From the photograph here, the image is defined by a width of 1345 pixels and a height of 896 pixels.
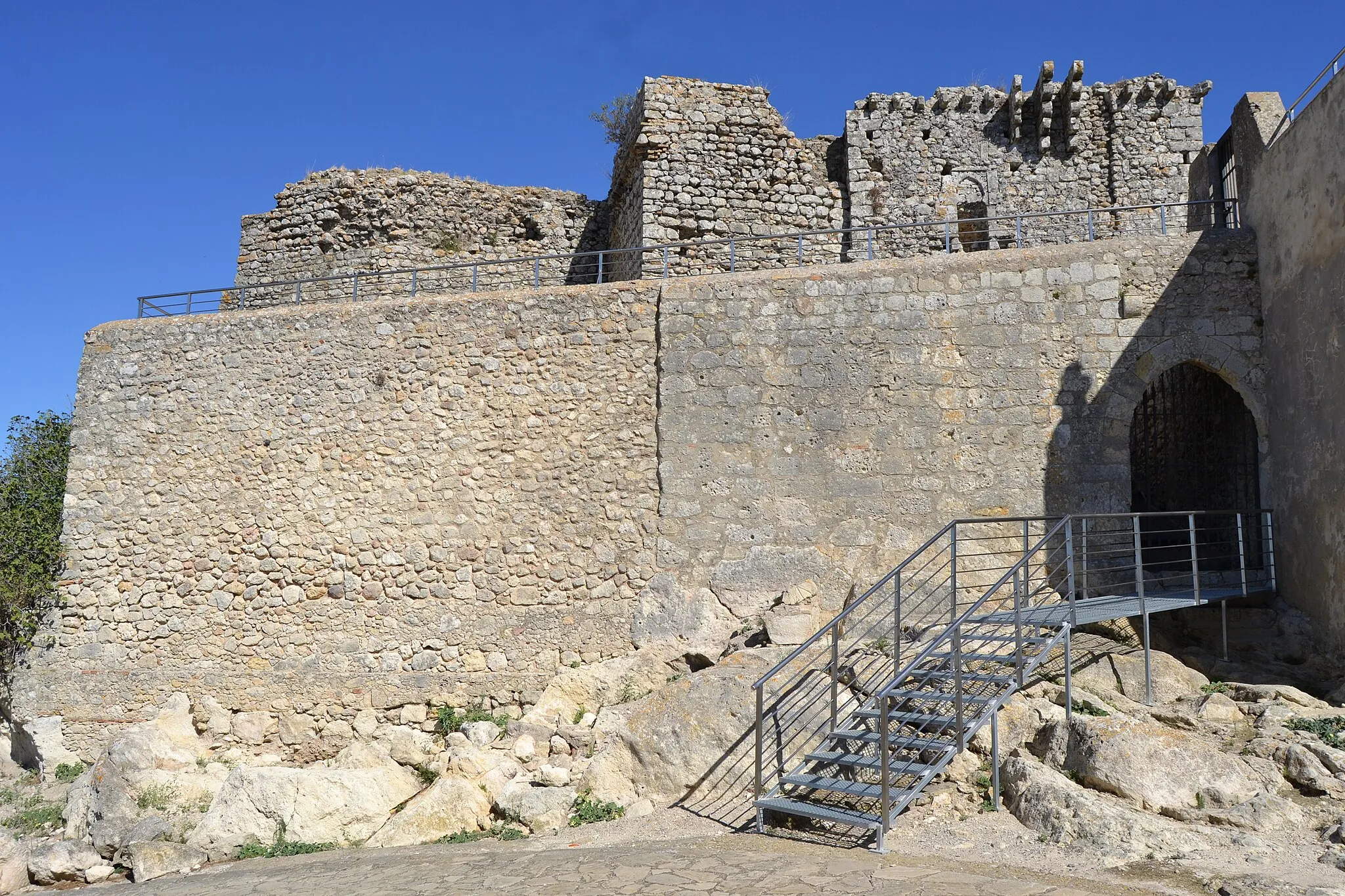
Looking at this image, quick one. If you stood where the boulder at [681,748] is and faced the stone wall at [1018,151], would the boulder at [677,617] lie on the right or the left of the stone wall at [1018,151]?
left

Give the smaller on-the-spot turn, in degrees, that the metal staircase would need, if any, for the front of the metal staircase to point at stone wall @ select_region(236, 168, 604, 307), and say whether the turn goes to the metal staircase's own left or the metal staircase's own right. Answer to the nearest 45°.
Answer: approximately 90° to the metal staircase's own right

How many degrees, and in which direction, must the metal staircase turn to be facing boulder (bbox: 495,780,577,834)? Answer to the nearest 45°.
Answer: approximately 45° to its right

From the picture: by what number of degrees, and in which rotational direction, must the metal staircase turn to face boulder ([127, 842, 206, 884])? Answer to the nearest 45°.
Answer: approximately 45° to its right

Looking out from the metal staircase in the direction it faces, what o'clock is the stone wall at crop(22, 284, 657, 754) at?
The stone wall is roughly at 2 o'clock from the metal staircase.

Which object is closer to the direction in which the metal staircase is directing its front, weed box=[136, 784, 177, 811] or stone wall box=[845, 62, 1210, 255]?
the weed

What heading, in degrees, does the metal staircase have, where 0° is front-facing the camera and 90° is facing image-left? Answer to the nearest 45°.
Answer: approximately 45°

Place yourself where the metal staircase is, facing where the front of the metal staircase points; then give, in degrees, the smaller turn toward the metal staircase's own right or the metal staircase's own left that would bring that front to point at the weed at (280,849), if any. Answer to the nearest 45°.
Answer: approximately 45° to the metal staircase's own right

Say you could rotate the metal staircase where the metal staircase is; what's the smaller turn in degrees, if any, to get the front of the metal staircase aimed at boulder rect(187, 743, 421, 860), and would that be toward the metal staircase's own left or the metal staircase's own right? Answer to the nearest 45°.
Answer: approximately 45° to the metal staircase's own right

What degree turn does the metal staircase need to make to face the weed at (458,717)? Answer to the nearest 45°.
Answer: approximately 45° to its right
